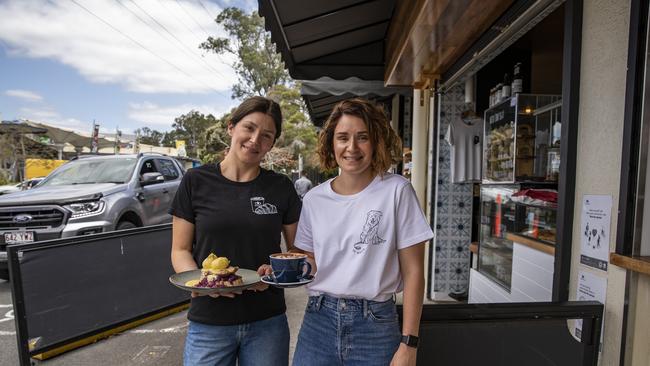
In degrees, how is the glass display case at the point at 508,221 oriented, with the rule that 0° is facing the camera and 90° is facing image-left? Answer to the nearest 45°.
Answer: approximately 45°

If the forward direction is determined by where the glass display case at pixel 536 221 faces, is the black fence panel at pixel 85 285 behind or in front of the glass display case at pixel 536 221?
in front

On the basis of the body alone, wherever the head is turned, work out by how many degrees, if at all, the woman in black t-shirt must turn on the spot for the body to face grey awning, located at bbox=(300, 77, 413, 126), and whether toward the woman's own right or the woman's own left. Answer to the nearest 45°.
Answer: approximately 135° to the woman's own left

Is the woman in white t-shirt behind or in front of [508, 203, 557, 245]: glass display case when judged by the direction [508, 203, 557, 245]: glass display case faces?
in front

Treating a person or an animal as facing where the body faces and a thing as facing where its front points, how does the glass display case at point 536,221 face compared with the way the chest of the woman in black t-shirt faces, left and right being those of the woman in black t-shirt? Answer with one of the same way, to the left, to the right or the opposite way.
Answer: to the right

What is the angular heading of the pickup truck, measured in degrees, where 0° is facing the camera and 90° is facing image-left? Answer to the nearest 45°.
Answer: approximately 45°
